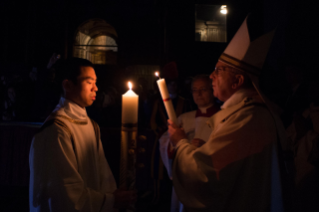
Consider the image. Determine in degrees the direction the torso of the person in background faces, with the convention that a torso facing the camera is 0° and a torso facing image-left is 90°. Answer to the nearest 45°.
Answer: approximately 0°

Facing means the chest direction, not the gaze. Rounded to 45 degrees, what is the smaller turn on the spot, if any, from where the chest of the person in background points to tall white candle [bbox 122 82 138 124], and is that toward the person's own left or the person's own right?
0° — they already face it
